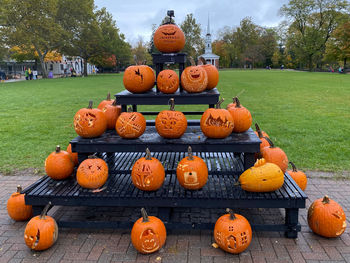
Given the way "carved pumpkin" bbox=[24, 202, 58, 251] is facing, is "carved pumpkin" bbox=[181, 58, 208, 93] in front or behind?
behind

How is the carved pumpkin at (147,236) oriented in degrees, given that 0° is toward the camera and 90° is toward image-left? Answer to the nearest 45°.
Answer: approximately 0°

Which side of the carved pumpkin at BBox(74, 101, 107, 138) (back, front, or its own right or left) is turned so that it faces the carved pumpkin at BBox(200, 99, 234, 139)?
left

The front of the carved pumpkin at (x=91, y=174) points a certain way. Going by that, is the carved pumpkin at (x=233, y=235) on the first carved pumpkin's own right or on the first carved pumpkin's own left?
on the first carved pumpkin's own left

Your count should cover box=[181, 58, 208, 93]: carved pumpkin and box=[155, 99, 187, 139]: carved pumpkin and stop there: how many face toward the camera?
2

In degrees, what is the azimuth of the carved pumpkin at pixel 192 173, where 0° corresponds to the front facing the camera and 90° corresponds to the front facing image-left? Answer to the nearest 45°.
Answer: approximately 0°

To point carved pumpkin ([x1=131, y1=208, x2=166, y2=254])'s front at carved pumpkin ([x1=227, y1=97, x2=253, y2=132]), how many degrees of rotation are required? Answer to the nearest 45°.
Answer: approximately 135° to its left

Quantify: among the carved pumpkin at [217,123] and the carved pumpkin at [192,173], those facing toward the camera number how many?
2

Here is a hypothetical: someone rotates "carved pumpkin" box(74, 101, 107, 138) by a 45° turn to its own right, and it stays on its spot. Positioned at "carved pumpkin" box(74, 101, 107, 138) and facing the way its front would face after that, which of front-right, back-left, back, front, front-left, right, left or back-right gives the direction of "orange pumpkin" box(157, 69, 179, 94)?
back
